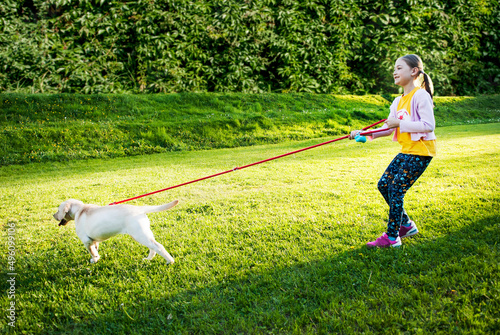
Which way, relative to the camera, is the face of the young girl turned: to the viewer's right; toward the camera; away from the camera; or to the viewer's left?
to the viewer's left

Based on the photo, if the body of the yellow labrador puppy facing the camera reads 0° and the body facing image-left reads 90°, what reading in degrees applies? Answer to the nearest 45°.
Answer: approximately 90°

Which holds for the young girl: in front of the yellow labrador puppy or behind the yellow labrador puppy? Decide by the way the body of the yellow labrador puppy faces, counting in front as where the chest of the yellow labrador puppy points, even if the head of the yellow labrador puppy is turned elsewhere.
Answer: behind
